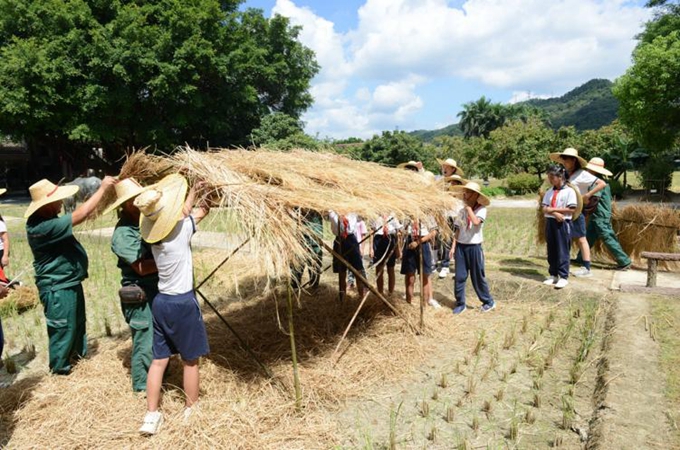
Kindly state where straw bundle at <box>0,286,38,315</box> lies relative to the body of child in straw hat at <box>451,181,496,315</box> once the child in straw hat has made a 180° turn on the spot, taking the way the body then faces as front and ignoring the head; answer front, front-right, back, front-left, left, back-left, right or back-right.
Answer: back-left

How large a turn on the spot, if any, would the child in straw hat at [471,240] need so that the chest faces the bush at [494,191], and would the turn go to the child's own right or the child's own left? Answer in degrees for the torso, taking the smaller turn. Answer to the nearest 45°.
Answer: approximately 135° to the child's own right

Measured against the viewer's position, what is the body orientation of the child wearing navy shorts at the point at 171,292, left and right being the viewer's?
facing away from the viewer and to the right of the viewer

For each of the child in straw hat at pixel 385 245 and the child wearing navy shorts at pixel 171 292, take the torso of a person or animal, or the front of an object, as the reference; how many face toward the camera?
1

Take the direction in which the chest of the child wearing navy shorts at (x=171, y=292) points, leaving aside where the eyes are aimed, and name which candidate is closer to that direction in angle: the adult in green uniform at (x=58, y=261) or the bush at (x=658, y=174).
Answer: the bush

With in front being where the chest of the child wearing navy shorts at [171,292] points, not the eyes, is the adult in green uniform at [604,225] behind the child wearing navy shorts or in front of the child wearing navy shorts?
in front

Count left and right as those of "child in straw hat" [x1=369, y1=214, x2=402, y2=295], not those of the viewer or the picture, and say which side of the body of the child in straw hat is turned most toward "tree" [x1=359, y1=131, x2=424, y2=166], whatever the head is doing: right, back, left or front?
back

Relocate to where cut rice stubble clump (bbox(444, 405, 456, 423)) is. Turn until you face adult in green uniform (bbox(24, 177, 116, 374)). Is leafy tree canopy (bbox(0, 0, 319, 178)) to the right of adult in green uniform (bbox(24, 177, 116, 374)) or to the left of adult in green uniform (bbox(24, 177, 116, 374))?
right

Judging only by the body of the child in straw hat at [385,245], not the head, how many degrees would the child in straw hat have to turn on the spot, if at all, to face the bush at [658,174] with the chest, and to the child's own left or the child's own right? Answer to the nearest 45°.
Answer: approximately 135° to the child's own left

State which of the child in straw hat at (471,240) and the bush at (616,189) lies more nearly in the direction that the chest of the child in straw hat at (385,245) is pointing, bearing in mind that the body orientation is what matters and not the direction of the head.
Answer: the child in straw hat

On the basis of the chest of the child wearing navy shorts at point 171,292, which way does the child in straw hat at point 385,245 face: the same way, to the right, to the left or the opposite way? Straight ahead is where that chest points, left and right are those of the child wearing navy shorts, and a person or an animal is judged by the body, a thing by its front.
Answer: the opposite way
